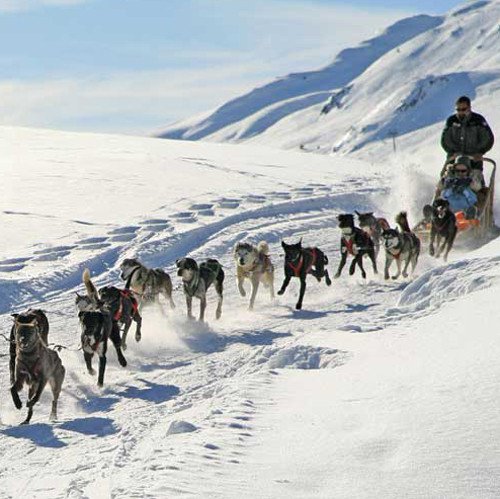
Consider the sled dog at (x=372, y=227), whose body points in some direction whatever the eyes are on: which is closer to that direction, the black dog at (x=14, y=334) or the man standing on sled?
the black dog

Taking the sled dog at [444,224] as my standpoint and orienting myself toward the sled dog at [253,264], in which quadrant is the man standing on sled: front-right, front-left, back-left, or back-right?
back-right

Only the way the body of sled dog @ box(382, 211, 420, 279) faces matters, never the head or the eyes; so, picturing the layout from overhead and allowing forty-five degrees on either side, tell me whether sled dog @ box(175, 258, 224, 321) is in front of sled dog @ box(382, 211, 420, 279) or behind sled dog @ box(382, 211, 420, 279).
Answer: in front

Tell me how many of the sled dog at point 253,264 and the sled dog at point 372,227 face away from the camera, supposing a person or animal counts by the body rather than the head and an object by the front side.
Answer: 0

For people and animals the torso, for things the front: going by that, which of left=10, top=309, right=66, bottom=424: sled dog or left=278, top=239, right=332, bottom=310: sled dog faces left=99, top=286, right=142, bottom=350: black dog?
left=278, top=239, right=332, bottom=310: sled dog

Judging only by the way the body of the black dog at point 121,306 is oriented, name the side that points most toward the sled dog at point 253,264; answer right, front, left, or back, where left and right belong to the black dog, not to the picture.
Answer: back

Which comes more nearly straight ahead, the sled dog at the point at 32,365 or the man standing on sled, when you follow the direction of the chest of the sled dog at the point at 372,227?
the sled dog

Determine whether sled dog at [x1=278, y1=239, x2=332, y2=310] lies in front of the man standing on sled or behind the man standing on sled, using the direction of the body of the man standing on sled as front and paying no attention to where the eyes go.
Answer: in front

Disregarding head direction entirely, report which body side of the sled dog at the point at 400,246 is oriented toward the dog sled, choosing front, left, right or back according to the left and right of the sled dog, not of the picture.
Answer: back

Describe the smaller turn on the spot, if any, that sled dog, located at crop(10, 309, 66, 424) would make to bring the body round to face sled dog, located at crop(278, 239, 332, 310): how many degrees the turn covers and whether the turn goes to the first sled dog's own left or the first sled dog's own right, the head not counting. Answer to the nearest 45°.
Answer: approximately 180°

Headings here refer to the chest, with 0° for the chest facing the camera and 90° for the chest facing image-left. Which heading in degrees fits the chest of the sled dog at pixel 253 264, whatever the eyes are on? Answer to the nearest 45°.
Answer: approximately 45°
